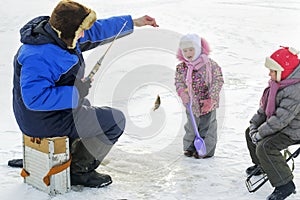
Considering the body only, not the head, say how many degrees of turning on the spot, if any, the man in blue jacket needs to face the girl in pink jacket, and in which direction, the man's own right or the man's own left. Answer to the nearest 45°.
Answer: approximately 45° to the man's own left

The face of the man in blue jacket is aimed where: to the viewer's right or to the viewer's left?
to the viewer's right

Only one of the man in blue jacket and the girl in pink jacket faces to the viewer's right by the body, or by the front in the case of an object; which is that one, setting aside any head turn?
the man in blue jacket

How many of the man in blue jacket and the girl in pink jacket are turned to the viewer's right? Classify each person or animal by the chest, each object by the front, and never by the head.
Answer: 1

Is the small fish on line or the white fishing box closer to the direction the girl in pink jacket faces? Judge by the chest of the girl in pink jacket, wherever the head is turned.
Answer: the white fishing box

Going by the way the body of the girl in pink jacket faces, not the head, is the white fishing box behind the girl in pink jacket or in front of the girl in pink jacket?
in front

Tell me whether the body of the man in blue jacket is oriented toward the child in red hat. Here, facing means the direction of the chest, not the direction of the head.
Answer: yes

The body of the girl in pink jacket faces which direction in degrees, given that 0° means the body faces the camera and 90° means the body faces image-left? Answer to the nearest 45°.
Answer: approximately 45°

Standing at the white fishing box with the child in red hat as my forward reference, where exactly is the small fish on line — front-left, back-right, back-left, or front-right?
front-left

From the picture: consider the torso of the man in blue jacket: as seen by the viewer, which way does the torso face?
to the viewer's right

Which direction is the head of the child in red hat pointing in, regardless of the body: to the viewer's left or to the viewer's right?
to the viewer's left

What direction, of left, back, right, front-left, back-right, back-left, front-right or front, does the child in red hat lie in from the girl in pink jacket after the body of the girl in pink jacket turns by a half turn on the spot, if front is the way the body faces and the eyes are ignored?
right
